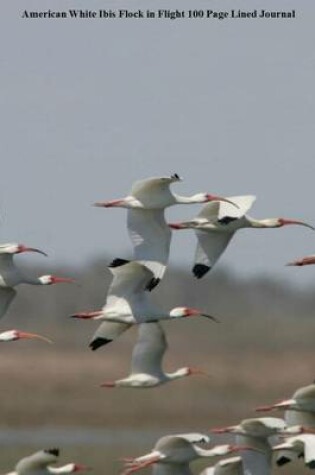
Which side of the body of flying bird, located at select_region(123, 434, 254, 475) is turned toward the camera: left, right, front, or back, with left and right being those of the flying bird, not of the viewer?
right

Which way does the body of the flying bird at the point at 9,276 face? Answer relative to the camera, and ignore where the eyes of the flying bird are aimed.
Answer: to the viewer's right

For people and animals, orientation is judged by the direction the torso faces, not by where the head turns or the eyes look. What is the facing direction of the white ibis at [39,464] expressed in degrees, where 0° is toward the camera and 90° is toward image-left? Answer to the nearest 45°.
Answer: approximately 270°

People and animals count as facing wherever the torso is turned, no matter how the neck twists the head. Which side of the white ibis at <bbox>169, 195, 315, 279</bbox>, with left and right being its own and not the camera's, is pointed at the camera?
right

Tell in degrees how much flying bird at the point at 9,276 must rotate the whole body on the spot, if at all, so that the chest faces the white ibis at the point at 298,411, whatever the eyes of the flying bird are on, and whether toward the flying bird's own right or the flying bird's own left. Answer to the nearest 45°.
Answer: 0° — it already faces it

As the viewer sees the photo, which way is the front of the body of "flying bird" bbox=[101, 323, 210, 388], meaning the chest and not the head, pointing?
to the viewer's right

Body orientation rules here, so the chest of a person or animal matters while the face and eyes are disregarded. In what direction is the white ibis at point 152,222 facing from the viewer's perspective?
to the viewer's right
